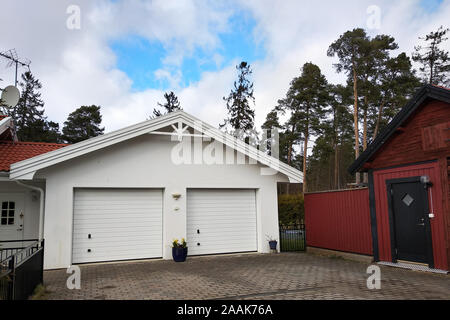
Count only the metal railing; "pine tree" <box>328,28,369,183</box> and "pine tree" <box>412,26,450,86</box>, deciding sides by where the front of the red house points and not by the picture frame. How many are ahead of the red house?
1

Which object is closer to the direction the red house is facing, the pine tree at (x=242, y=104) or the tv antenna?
the tv antenna

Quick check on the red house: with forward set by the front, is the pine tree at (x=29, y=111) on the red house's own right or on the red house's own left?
on the red house's own right

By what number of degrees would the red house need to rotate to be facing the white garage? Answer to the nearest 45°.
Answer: approximately 45° to its right

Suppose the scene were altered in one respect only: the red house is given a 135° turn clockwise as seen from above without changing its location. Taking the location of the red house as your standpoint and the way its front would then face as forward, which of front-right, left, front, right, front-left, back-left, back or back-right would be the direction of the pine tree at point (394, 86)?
front

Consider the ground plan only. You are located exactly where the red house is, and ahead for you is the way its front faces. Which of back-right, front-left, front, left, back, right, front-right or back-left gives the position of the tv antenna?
front-right

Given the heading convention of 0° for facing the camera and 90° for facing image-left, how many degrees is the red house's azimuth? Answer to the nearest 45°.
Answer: approximately 45°

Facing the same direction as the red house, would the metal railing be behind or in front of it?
in front

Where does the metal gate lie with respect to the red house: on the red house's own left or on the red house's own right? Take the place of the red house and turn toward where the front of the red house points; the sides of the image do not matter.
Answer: on the red house's own right

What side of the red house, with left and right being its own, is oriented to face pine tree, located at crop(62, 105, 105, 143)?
right

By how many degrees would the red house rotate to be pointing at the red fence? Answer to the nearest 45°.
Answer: approximately 90° to its right

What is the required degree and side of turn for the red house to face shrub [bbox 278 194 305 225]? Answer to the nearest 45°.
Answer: approximately 90° to its right

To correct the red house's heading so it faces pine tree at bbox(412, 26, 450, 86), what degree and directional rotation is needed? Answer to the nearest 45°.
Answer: approximately 135° to its right
